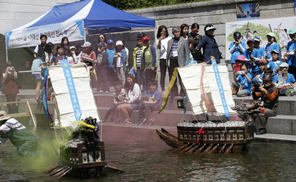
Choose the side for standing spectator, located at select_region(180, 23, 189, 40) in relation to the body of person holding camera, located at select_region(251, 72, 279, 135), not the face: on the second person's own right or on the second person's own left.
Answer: on the second person's own right

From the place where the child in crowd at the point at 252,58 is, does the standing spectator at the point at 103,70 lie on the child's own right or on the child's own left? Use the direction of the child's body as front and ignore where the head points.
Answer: on the child's own right

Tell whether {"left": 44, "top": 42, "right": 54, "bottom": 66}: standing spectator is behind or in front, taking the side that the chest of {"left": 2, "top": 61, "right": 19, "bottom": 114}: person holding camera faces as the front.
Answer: behind

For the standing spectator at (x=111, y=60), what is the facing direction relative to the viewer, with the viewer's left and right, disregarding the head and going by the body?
facing the viewer

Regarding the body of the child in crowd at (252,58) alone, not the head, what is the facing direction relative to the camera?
toward the camera

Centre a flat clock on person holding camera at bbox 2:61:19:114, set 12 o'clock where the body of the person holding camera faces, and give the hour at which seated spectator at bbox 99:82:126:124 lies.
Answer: The seated spectator is roughly at 11 o'clock from the person holding camera.

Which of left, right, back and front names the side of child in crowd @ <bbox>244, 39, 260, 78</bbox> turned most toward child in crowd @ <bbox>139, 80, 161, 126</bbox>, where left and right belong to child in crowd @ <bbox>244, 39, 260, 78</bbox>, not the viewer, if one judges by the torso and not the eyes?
right

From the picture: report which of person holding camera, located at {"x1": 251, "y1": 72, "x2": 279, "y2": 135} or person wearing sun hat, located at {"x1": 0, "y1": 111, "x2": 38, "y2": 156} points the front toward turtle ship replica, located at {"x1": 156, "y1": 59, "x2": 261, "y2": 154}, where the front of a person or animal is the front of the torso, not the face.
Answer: the person holding camera

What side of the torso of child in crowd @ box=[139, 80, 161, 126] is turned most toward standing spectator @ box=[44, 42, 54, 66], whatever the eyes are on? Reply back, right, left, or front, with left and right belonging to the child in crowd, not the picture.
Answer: right

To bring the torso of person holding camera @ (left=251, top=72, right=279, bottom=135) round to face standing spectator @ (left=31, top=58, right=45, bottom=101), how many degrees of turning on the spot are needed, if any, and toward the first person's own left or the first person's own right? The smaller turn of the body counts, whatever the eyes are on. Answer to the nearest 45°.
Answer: approximately 45° to the first person's own right

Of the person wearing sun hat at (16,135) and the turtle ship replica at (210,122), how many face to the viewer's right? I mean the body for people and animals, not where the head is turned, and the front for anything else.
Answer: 1
